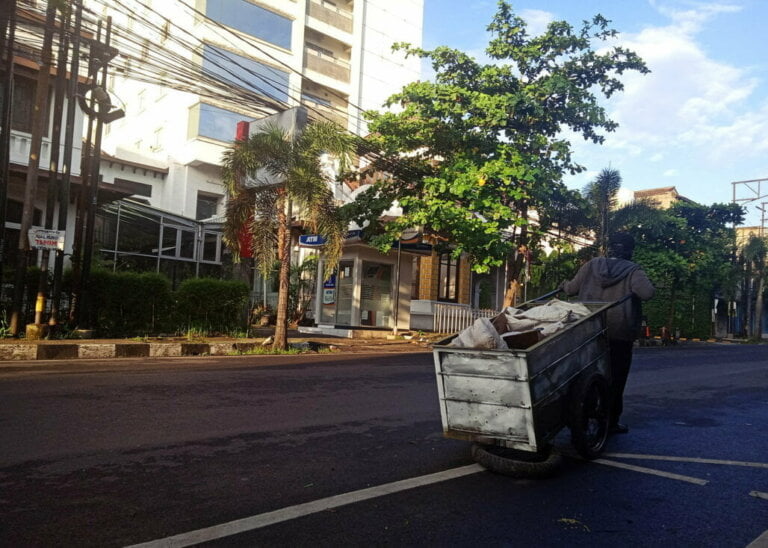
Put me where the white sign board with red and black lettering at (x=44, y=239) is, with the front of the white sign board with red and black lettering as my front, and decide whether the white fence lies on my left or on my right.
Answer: on my left

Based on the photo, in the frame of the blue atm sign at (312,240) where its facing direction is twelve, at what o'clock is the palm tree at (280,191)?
The palm tree is roughly at 1 o'clock from the blue atm sign.

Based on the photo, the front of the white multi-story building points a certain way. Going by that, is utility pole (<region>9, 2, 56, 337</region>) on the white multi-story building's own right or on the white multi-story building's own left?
on the white multi-story building's own right

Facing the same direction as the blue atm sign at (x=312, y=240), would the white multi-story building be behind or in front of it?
behind

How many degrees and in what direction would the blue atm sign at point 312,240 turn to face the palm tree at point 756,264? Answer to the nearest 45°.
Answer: approximately 135° to its left

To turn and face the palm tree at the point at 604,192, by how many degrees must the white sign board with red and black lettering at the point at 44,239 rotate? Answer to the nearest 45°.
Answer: approximately 90° to its left

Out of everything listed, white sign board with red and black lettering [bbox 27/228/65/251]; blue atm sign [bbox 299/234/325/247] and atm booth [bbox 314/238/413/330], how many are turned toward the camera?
3

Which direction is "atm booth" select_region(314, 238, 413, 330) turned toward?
toward the camera

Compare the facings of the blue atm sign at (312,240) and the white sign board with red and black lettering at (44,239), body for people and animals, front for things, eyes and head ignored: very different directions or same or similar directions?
same or similar directions

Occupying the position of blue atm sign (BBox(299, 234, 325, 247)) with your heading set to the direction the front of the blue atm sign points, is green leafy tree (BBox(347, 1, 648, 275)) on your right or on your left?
on your left

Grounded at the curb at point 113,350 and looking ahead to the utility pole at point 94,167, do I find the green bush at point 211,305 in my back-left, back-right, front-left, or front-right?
front-right

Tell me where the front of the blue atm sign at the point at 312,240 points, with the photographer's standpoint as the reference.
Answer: facing the viewer

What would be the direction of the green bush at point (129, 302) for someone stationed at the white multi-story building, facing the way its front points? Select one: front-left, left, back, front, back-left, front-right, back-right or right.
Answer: front-right

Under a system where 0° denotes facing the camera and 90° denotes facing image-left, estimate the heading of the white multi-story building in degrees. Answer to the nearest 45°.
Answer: approximately 315°
